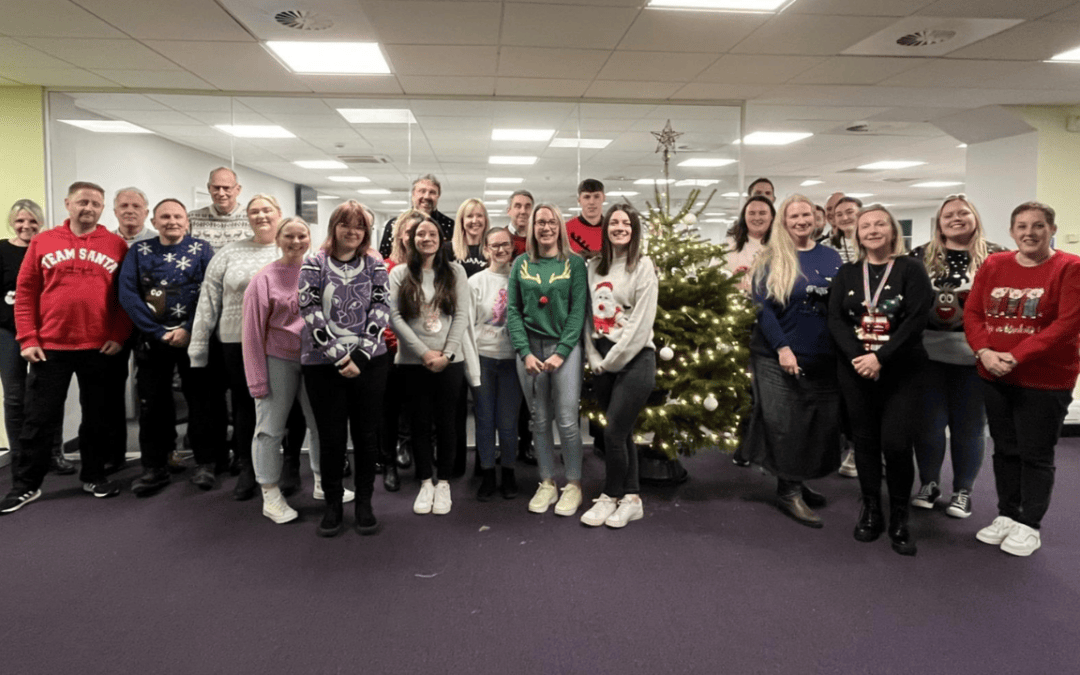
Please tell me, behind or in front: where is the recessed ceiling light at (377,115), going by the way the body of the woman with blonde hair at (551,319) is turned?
behind

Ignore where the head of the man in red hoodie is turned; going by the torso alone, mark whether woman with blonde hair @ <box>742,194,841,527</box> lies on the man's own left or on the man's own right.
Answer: on the man's own left

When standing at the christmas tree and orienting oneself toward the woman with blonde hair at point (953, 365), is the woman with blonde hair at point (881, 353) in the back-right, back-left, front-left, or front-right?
front-right

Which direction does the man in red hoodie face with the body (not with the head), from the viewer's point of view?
toward the camera

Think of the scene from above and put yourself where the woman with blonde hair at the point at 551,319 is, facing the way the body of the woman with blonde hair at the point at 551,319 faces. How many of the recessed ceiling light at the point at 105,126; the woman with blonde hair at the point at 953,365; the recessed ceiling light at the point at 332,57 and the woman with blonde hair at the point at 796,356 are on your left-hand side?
2

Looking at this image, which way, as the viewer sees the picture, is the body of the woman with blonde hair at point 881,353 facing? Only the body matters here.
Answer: toward the camera

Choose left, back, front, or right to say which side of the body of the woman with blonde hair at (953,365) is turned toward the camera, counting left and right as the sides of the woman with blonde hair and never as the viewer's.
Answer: front

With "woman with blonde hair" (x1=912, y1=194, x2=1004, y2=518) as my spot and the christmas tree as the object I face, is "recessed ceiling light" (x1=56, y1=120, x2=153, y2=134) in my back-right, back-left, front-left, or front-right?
front-right
